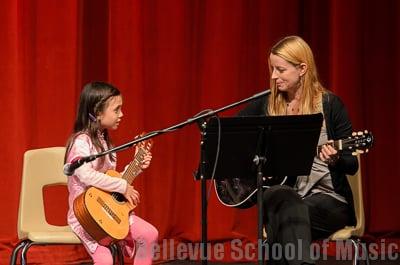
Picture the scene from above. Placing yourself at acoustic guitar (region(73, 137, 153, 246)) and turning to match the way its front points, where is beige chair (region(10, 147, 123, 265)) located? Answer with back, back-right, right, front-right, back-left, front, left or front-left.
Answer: back

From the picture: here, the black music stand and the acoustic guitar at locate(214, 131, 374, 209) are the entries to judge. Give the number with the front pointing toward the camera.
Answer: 1

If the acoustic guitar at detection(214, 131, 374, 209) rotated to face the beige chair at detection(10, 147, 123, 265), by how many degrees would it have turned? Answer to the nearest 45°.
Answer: approximately 90° to its right

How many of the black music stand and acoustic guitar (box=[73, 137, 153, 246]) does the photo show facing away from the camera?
1

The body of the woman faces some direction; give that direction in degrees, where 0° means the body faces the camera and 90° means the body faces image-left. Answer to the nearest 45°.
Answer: approximately 45°

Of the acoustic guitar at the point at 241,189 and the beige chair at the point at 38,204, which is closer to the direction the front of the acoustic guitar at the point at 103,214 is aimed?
the acoustic guitar

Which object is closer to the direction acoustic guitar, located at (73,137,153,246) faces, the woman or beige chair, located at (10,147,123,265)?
the woman

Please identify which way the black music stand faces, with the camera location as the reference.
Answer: facing away from the viewer

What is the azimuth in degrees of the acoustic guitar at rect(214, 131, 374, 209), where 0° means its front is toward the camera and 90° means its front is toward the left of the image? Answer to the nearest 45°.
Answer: approximately 0°

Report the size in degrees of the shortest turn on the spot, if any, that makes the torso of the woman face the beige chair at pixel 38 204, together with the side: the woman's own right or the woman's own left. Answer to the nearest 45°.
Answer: approximately 45° to the woman's own right
